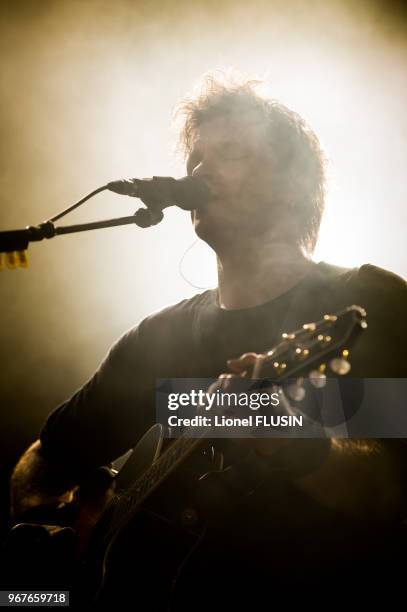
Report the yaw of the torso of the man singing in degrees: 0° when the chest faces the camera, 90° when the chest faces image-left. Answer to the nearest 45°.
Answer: approximately 45°

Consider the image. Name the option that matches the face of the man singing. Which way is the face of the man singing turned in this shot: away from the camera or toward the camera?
toward the camera
